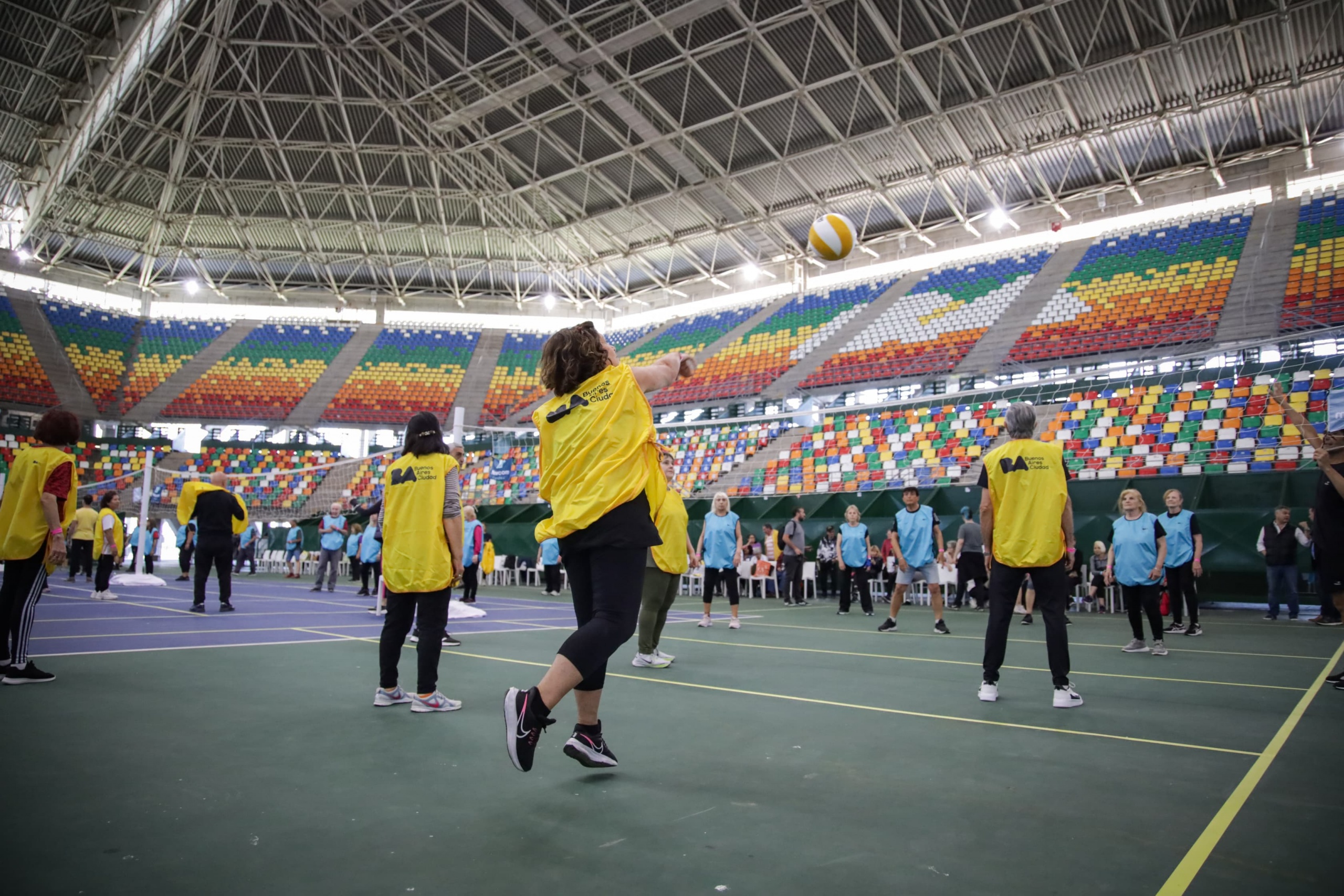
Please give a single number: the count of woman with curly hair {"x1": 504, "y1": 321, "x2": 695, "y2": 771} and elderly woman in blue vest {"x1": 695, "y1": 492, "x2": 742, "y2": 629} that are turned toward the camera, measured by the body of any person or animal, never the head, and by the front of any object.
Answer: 1

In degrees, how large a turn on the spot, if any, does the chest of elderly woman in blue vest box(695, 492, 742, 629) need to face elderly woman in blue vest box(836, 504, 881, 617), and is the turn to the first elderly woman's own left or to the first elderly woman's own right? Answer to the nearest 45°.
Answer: approximately 135° to the first elderly woman's own left

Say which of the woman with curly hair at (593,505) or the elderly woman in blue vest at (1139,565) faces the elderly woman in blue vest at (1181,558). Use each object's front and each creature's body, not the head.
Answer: the woman with curly hair

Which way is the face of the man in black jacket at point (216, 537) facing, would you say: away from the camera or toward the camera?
away from the camera

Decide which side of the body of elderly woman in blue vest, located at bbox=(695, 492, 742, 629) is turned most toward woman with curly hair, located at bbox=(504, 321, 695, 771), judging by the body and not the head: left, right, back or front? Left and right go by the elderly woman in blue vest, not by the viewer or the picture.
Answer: front

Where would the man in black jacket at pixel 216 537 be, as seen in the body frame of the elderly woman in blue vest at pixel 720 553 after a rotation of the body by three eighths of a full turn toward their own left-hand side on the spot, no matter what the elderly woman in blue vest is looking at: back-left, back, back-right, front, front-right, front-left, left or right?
back-left

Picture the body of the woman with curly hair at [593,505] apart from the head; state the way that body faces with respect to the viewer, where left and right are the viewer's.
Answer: facing away from the viewer and to the right of the viewer
